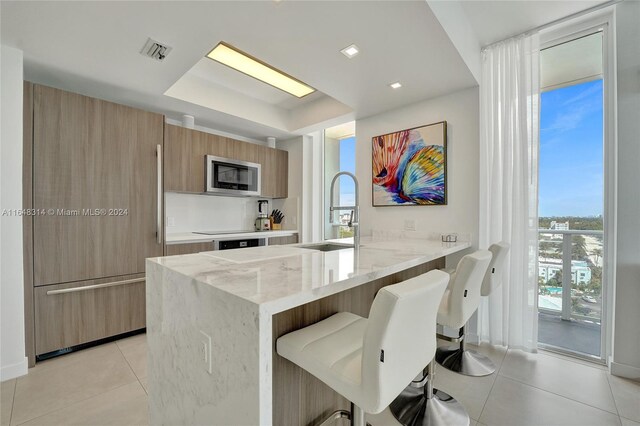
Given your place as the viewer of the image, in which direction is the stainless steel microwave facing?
facing the viewer and to the right of the viewer

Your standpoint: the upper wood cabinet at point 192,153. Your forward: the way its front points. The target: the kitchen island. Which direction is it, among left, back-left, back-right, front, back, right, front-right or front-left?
front-right

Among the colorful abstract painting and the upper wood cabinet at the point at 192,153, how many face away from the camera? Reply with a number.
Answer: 0

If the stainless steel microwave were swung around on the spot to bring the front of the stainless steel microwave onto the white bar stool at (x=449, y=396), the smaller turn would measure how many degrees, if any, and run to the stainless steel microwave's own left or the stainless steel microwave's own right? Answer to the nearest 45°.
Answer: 0° — it already faces it

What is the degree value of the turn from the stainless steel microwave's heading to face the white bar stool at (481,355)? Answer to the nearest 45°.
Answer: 0° — it already faces it

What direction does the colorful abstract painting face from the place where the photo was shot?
facing the viewer and to the left of the viewer

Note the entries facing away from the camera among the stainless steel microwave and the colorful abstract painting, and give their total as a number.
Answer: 0

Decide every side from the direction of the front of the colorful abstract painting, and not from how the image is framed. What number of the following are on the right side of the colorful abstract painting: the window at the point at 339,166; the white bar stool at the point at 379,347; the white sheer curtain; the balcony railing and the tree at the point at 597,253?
1

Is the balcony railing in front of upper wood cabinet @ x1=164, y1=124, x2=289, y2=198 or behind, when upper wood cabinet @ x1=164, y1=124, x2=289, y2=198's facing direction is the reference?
in front

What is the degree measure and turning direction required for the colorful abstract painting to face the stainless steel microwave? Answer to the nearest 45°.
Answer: approximately 45° to its right
